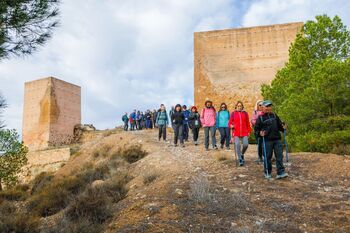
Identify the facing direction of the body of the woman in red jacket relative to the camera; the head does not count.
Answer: toward the camera

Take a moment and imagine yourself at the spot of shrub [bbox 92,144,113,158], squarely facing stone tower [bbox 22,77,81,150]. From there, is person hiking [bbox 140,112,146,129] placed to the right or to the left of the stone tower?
right

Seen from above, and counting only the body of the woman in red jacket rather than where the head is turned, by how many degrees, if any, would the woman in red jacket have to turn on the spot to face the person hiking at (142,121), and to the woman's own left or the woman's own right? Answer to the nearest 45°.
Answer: approximately 135° to the woman's own right

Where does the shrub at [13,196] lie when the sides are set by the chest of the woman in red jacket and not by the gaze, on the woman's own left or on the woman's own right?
on the woman's own right

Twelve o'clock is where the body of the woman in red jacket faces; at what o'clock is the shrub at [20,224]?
The shrub is roughly at 2 o'clock from the woman in red jacket.

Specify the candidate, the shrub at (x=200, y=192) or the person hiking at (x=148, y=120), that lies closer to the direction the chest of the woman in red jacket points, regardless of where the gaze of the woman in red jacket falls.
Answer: the shrub

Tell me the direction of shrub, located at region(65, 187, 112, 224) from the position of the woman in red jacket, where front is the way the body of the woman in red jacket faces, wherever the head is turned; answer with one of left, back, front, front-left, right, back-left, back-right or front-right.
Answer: front-right

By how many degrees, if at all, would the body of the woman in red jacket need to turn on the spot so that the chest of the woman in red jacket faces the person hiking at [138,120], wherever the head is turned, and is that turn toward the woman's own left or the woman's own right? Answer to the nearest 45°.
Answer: approximately 135° to the woman's own right

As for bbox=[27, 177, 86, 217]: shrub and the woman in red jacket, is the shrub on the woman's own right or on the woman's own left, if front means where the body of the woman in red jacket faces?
on the woman's own right

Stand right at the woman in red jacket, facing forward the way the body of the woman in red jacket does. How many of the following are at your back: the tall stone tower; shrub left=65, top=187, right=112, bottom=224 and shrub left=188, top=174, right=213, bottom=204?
1

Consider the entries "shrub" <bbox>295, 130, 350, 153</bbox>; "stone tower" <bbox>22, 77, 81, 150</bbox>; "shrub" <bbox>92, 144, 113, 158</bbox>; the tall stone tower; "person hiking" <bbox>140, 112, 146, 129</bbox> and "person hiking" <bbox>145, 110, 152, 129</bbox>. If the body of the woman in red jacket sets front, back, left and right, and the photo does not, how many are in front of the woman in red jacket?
0

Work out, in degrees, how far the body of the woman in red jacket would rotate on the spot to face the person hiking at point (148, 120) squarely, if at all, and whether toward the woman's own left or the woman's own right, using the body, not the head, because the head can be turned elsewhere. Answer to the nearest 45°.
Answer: approximately 135° to the woman's own right
